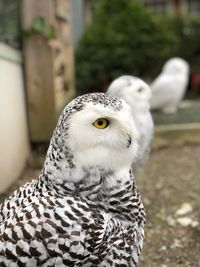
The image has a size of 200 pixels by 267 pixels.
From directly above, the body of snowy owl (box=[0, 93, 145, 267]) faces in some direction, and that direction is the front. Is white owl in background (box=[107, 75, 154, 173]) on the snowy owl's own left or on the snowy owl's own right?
on the snowy owl's own left

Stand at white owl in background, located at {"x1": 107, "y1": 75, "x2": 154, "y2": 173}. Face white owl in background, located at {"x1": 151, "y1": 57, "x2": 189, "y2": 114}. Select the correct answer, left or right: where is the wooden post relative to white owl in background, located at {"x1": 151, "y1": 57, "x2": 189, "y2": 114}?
left

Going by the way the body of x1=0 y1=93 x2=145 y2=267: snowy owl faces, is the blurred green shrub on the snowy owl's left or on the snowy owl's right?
on the snowy owl's left
